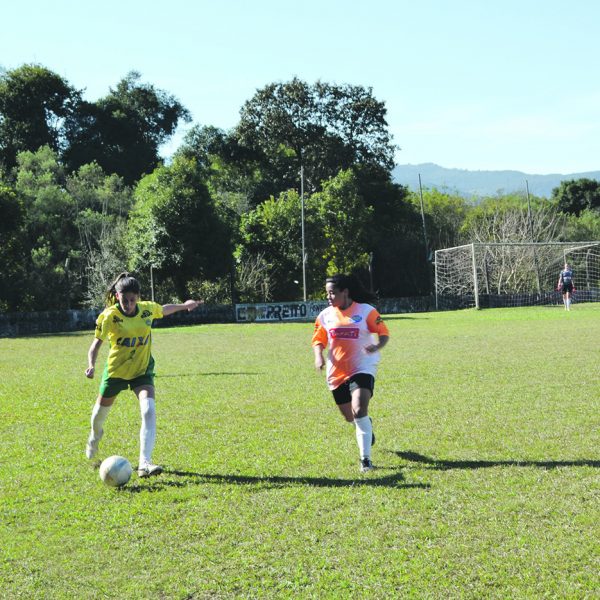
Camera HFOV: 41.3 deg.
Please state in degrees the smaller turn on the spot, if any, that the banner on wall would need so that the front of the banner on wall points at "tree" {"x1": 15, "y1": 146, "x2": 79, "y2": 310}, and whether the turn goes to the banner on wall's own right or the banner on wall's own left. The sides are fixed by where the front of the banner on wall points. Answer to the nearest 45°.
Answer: approximately 90° to the banner on wall's own right

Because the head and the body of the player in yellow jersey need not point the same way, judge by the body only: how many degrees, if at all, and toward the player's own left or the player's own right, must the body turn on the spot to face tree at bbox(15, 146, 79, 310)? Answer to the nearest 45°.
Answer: approximately 180°

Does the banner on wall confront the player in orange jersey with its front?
yes

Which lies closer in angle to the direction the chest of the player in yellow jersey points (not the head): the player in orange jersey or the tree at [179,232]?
the player in orange jersey

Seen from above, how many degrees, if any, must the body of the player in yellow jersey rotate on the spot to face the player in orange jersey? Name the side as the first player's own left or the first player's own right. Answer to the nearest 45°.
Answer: approximately 90° to the first player's own left

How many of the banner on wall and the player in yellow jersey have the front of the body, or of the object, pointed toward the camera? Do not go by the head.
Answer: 2

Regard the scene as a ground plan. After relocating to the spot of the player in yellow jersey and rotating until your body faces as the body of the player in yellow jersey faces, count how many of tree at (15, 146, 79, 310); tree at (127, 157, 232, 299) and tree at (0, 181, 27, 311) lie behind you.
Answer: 3
